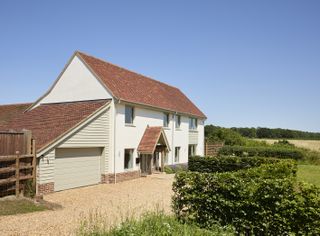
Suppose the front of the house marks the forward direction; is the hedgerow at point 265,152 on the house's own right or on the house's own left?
on the house's own left

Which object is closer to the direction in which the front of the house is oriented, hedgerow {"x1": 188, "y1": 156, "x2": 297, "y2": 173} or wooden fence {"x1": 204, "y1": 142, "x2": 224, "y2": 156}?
the hedgerow

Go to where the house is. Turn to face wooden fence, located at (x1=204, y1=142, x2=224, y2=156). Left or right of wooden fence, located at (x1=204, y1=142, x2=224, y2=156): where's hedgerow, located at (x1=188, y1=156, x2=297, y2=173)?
right

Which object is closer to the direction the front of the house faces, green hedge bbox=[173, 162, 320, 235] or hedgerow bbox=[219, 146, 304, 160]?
the green hedge

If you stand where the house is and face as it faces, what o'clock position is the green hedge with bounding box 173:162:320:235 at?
The green hedge is roughly at 1 o'clock from the house.

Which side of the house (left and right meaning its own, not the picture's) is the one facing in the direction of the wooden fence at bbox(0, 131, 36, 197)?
right

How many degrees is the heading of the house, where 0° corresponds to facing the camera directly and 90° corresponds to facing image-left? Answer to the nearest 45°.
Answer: approximately 315°

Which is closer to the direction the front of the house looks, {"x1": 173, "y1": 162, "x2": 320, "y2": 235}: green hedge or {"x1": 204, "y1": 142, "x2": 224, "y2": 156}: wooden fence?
the green hedge

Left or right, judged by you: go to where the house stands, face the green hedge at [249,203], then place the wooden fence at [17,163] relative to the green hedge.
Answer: right

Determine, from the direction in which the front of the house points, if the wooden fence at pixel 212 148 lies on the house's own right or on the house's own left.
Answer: on the house's own left
